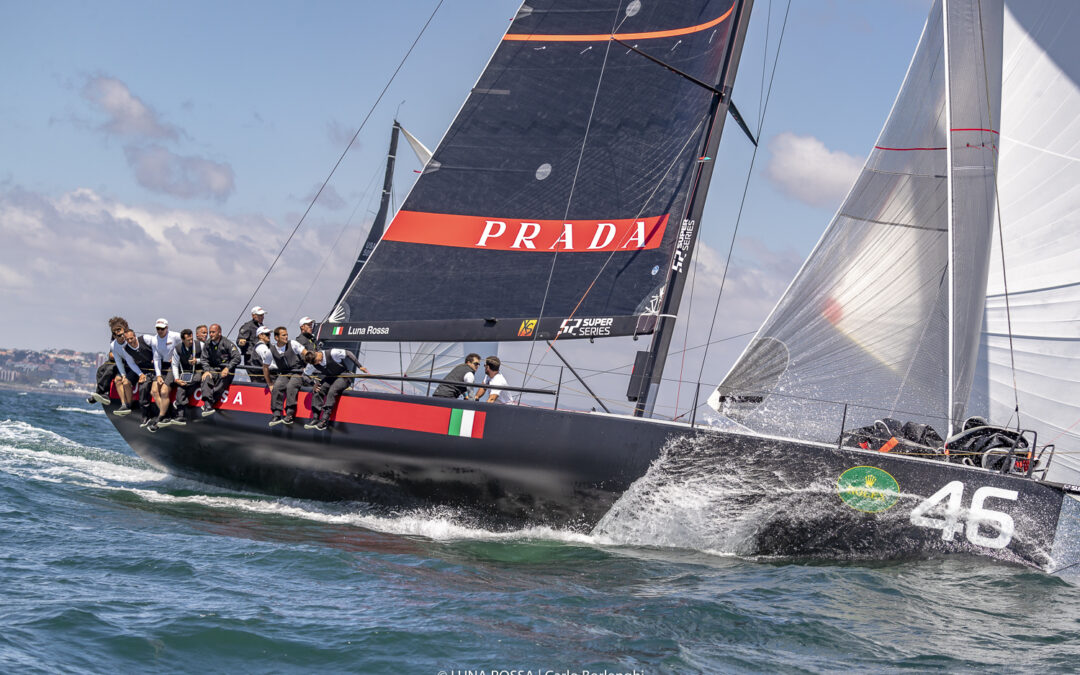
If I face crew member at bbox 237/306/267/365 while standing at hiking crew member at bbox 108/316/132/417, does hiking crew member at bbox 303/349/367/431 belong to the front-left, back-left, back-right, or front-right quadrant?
front-right

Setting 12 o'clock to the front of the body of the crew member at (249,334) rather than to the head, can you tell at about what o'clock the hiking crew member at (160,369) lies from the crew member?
The hiking crew member is roughly at 4 o'clock from the crew member.

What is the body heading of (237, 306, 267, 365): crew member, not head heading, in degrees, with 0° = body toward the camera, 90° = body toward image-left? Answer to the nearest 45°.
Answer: approximately 315°

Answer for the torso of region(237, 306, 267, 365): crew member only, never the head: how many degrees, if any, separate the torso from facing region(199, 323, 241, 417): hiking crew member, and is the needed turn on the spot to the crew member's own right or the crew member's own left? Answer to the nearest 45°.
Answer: approximately 90° to the crew member's own right

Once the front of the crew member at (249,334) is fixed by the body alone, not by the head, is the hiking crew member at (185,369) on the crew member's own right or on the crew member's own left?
on the crew member's own right

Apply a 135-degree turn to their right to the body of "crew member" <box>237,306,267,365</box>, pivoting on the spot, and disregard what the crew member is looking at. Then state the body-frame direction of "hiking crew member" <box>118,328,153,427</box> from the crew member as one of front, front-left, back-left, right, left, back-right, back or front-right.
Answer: front

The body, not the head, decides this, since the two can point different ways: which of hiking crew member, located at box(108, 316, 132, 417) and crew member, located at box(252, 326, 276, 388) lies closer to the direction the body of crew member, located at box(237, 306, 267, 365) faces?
the crew member

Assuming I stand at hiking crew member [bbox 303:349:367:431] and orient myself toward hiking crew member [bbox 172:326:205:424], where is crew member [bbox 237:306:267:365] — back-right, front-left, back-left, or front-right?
front-right
